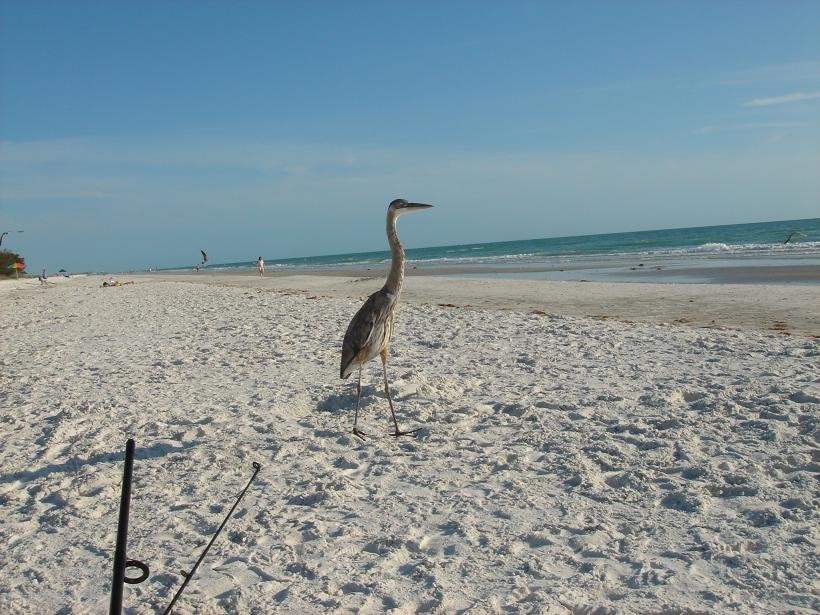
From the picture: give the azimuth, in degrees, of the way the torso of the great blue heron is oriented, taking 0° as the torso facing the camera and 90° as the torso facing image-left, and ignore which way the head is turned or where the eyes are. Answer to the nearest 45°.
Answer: approximately 270°
